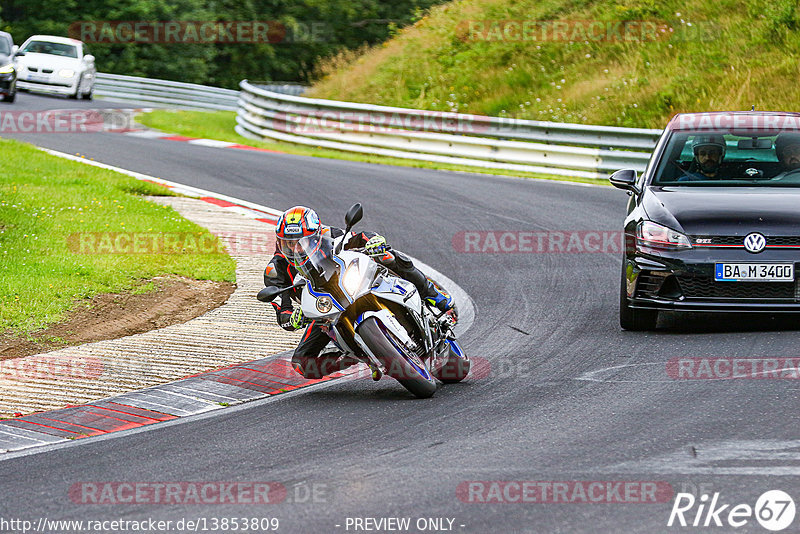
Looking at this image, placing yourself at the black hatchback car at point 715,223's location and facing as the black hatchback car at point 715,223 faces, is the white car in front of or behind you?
behind

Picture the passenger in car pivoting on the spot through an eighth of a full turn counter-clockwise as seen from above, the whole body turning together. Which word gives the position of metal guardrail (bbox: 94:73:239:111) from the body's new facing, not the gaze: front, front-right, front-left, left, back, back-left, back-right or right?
back

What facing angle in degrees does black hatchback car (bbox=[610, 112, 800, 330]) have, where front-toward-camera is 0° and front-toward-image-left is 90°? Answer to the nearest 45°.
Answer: approximately 0°

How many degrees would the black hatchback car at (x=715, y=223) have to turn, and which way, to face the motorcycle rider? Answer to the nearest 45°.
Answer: approximately 45° to its right

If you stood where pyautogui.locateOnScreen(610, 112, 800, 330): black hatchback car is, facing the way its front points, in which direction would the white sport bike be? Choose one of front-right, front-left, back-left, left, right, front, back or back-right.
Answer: front-right

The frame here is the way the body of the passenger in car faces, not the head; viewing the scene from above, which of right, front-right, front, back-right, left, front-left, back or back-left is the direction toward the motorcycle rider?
front-right

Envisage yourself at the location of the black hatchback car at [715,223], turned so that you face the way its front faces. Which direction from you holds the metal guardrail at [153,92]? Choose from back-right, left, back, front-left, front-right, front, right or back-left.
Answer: back-right

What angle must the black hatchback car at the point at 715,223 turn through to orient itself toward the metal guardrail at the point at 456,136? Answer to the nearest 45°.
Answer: approximately 180°

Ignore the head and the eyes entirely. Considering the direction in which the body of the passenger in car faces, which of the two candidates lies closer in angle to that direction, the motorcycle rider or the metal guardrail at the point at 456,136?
the motorcycle rider
